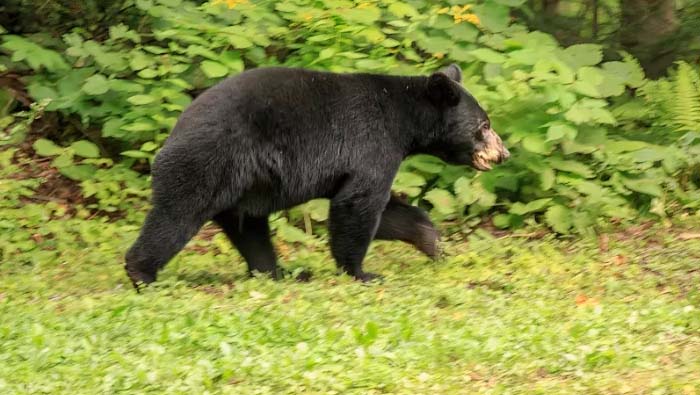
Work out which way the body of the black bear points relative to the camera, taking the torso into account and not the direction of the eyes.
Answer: to the viewer's right
